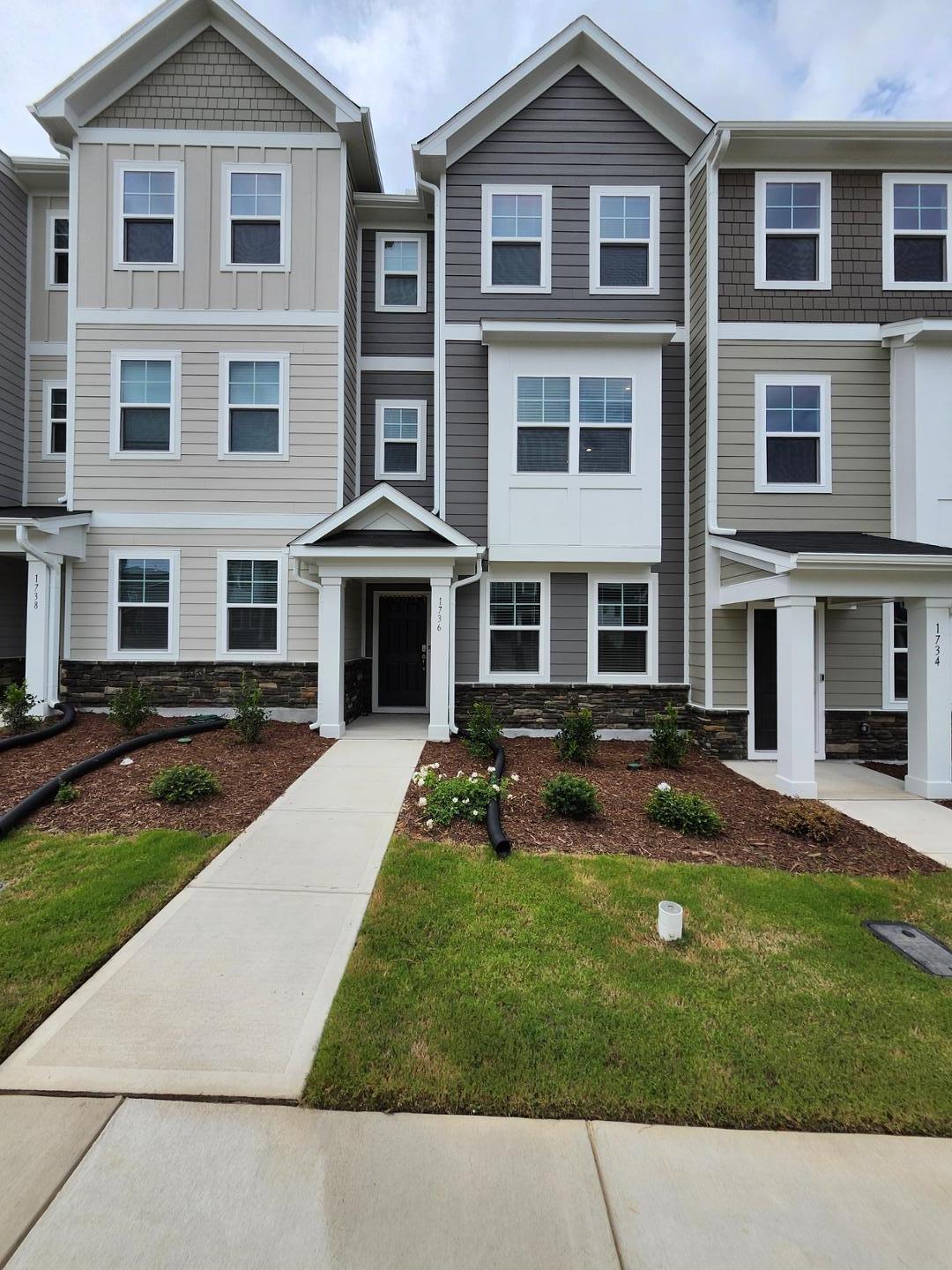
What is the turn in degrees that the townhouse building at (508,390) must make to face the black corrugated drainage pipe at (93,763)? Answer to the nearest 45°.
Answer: approximately 45° to its right

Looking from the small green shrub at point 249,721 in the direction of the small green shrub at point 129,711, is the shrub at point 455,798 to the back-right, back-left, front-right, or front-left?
back-left

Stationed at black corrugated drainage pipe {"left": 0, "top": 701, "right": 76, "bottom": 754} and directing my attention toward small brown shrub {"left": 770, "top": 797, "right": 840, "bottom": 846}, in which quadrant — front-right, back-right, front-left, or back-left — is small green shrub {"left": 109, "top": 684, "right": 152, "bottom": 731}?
front-left

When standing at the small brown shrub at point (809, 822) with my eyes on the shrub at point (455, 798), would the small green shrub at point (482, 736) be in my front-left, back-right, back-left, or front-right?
front-right

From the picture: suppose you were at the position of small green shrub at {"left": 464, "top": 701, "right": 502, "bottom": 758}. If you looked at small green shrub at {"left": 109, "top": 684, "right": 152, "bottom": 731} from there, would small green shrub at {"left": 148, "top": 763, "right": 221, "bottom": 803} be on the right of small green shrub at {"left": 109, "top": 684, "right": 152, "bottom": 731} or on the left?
left

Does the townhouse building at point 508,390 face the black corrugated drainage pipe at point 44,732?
no

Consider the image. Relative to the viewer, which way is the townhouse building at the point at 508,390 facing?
toward the camera

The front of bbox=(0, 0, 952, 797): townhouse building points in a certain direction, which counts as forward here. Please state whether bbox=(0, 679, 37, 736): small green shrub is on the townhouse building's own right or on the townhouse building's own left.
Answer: on the townhouse building's own right
